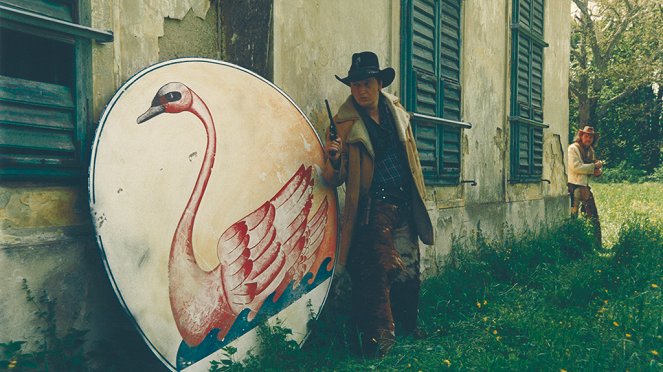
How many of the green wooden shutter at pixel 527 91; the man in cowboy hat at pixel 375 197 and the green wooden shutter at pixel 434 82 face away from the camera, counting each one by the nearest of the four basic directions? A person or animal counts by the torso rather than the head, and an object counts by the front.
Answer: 0

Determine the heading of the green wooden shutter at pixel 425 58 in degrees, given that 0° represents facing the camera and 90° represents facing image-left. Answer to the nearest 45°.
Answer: approximately 315°

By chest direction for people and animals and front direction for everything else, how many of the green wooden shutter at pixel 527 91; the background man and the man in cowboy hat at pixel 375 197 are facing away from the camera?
0

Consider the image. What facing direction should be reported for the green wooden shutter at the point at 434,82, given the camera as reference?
facing the viewer and to the right of the viewer

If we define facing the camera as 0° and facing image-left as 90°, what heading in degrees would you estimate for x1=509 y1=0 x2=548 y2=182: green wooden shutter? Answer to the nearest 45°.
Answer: approximately 315°

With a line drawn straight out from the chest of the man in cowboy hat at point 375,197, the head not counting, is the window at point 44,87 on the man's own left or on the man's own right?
on the man's own right

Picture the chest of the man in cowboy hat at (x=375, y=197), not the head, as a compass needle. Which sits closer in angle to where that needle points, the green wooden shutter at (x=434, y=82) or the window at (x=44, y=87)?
the window

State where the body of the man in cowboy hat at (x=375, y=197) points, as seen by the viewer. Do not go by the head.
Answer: toward the camera

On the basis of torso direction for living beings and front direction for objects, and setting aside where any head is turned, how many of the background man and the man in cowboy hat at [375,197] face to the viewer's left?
0

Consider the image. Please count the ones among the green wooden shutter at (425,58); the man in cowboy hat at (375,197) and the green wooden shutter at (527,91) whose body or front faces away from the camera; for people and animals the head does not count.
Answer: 0

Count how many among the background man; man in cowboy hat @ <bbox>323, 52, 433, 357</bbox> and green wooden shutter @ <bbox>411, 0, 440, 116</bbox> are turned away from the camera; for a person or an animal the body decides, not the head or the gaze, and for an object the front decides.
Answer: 0

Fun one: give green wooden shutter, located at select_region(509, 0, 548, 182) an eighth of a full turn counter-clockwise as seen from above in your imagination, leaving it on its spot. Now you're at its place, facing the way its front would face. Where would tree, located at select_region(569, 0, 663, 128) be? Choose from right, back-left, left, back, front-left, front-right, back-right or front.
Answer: left

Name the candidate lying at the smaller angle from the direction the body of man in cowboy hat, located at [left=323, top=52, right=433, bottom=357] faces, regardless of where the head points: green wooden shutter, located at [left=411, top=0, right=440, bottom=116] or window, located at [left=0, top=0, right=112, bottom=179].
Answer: the window

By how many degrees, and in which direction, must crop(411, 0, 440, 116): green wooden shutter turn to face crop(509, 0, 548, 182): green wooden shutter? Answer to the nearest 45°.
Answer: approximately 90° to its left
